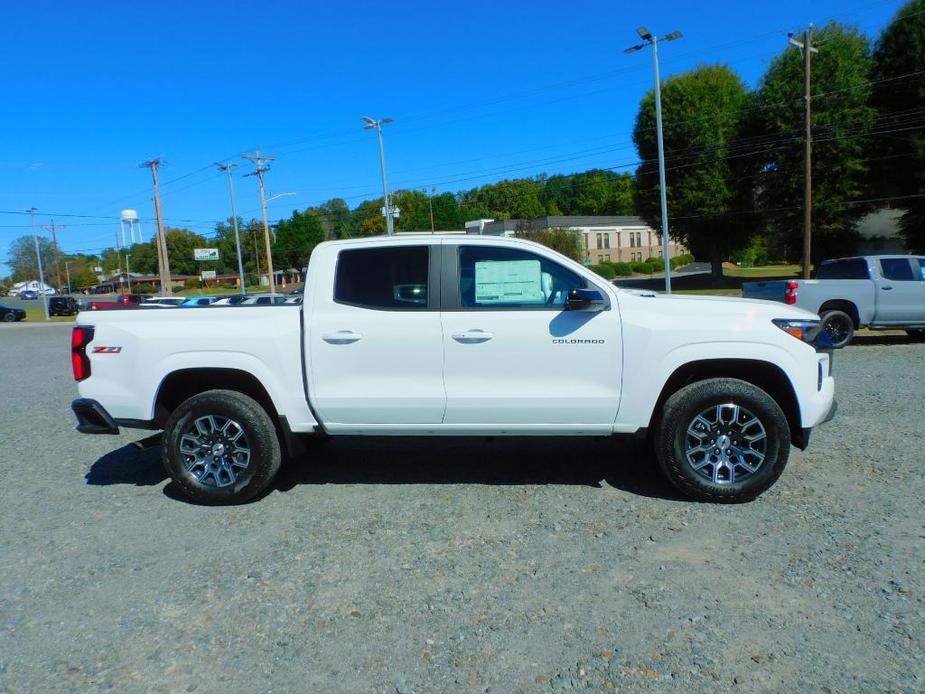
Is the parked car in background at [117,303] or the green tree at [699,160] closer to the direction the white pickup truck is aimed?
the green tree

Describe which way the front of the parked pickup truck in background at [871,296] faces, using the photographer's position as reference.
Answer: facing away from the viewer and to the right of the viewer

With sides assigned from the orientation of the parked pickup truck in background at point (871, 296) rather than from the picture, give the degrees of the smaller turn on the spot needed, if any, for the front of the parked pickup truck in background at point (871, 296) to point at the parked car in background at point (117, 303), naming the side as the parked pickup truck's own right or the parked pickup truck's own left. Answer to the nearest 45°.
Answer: approximately 180°

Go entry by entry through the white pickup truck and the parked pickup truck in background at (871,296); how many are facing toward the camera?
0

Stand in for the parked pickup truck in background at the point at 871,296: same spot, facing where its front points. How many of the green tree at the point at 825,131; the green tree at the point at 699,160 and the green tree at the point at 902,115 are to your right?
0

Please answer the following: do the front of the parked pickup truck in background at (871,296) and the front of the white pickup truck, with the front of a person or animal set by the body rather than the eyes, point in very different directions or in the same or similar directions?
same or similar directions

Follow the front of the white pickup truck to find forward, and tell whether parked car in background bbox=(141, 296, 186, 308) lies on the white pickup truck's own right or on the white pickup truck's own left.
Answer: on the white pickup truck's own left

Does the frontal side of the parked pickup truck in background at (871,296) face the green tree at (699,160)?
no

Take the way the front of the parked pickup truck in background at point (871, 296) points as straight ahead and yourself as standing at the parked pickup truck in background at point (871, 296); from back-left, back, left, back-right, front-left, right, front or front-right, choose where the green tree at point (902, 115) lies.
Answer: front-left

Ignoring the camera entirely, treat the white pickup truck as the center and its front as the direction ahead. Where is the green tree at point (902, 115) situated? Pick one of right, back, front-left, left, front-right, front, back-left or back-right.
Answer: front-left

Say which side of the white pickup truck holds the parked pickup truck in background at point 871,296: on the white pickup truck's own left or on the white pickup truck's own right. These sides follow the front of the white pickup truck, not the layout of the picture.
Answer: on the white pickup truck's own left

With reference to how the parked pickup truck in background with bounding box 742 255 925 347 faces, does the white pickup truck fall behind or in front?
behind

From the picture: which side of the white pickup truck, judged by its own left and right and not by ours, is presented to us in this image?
right

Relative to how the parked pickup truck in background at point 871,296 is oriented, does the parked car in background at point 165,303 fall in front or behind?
behind

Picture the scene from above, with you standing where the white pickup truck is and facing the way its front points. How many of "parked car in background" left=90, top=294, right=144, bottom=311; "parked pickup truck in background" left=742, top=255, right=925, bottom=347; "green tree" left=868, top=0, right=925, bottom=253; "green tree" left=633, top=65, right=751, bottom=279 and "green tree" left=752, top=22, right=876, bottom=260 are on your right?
0
